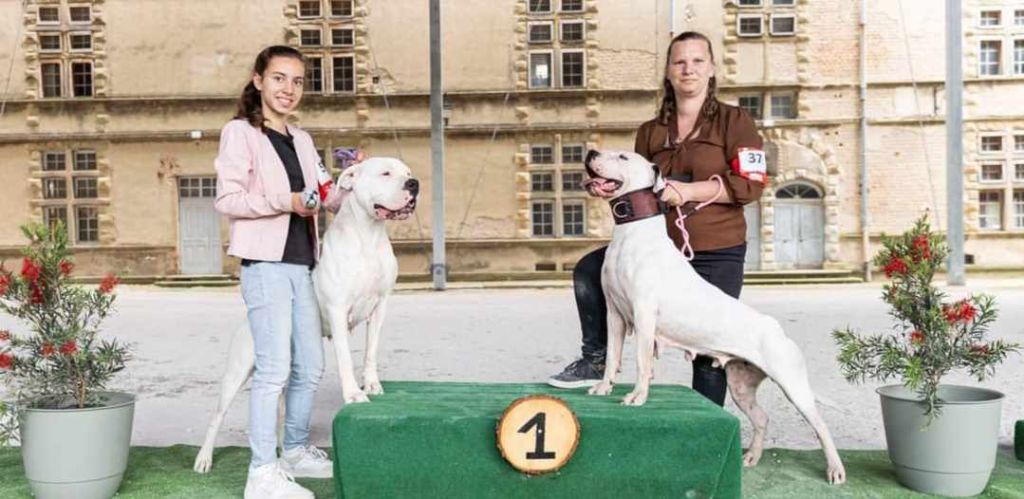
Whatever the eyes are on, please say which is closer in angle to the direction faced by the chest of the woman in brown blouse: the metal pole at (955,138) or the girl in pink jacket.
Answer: the girl in pink jacket

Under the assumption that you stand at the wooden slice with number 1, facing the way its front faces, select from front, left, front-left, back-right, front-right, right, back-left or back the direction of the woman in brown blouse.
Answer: back-left

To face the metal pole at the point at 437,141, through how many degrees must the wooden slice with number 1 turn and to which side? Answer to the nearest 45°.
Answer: approximately 180°

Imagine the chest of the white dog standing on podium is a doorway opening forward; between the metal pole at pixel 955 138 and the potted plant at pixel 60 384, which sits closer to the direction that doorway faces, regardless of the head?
the potted plant

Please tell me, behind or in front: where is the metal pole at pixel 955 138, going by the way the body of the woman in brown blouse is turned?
behind

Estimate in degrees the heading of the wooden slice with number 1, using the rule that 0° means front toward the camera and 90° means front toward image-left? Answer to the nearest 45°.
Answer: approximately 0°

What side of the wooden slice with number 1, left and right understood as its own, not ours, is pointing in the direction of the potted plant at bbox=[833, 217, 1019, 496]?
left

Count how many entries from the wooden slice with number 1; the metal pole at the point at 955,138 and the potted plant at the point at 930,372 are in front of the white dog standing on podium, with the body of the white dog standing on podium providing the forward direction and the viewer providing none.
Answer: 1

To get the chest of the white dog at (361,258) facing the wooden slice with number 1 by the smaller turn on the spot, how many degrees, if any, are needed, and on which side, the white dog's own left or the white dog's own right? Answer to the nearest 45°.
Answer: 0° — it already faces it

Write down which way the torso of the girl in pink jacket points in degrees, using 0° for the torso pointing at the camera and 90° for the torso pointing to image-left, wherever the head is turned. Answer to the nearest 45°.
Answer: approximately 315°
